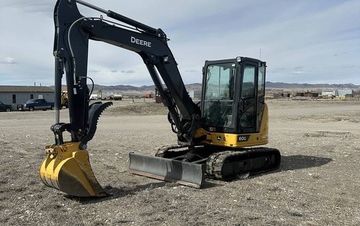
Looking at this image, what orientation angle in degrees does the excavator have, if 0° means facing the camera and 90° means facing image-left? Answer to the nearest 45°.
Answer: approximately 45°
